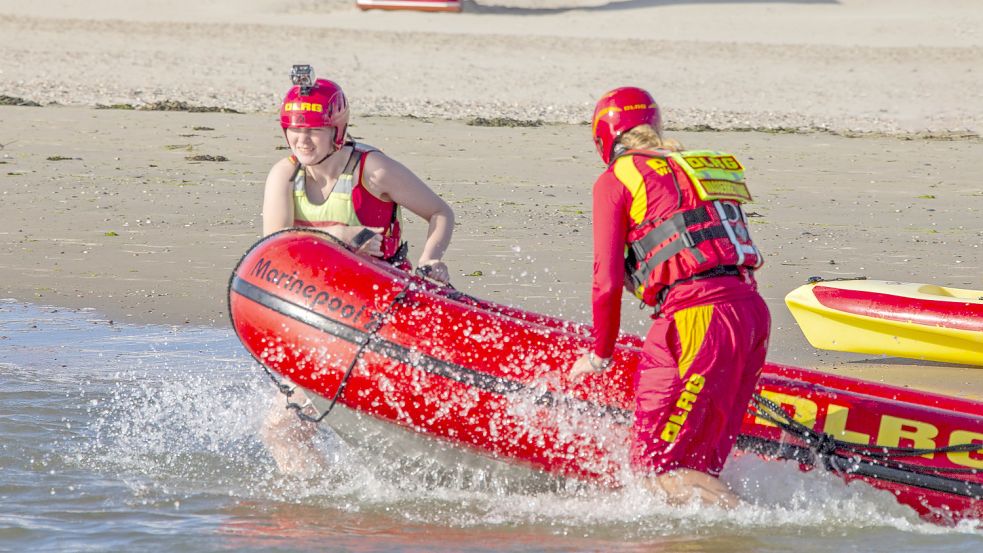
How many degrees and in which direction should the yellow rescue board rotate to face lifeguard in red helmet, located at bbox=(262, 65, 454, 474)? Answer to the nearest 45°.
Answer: approximately 45° to its left

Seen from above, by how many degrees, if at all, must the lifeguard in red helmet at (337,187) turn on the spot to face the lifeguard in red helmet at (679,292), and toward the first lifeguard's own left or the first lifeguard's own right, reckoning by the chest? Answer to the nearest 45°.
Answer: approximately 90° to the first lifeguard's own left

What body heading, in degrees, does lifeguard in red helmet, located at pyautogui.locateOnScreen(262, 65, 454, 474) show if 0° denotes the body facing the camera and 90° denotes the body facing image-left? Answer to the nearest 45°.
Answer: approximately 45°

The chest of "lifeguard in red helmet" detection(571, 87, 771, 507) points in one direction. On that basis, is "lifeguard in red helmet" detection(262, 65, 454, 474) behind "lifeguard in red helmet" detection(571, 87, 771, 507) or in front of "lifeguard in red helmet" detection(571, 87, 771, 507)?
in front

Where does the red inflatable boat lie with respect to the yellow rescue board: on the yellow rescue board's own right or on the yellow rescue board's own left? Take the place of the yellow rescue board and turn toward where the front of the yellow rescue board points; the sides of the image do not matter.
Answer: on the yellow rescue board's own left

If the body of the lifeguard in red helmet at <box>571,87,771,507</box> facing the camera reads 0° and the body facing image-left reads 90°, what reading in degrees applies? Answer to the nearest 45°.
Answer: approximately 135°

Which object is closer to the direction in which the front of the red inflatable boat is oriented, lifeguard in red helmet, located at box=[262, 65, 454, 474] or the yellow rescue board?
the lifeguard in red helmet

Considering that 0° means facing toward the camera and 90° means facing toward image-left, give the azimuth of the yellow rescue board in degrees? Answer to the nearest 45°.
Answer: approximately 90°

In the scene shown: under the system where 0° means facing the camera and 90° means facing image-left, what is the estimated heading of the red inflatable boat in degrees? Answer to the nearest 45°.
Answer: approximately 90°

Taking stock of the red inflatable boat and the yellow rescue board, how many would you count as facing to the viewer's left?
2

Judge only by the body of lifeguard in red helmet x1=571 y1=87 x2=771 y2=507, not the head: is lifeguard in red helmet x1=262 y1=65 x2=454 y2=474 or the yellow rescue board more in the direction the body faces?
the lifeguard in red helmet
